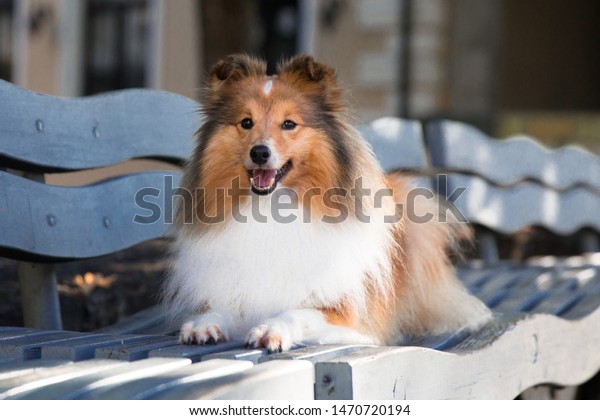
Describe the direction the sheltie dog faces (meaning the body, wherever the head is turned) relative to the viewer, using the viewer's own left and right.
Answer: facing the viewer and to the left of the viewer
